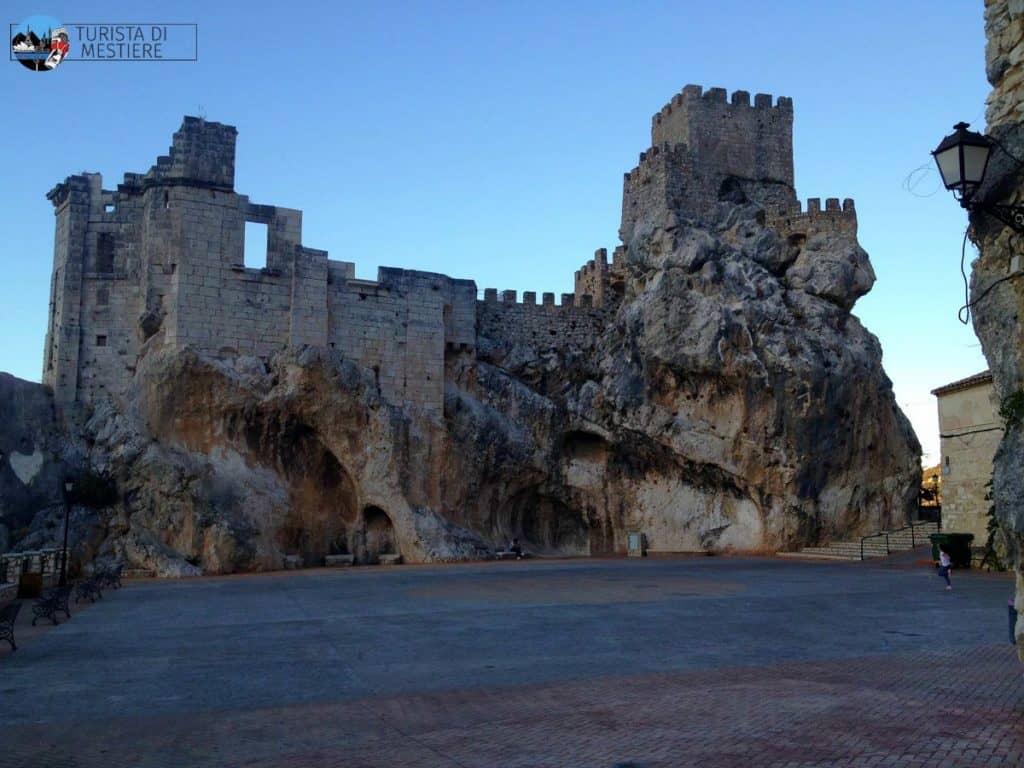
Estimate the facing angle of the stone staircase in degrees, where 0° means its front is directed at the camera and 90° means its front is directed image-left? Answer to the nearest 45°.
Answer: approximately 45°

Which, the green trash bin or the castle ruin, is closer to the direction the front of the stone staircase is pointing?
the castle ruin

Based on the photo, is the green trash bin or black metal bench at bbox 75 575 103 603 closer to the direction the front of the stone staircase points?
the black metal bench

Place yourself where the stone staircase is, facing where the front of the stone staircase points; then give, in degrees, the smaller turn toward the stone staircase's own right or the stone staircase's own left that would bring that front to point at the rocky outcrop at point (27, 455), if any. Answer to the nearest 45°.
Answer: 0° — it already faces it

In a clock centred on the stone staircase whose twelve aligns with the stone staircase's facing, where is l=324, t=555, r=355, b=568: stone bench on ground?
The stone bench on ground is roughly at 1 o'clock from the stone staircase.

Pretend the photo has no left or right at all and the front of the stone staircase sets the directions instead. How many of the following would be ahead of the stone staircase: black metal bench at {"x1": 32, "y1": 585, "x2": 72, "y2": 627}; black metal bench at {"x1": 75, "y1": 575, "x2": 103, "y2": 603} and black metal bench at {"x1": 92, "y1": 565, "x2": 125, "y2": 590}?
3

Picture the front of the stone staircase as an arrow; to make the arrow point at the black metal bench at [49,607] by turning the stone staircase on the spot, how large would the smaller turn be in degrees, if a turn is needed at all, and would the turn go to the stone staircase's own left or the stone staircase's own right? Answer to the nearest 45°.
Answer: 0° — it already faces it

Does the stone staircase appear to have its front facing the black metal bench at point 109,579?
yes

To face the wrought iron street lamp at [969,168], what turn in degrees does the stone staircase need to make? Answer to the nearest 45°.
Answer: approximately 45° to its left
